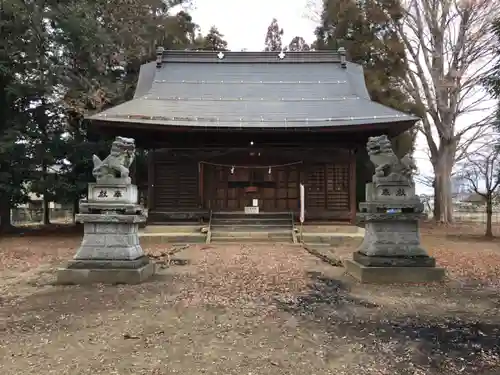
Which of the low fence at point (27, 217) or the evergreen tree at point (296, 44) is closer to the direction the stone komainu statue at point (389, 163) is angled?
the low fence

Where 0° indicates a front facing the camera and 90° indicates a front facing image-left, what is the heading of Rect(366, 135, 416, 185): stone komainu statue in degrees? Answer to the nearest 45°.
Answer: approximately 90°

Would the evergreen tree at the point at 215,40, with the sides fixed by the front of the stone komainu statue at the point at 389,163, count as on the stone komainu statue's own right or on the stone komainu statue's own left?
on the stone komainu statue's own right

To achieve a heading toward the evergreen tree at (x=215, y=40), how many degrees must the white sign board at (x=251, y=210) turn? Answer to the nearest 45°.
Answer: approximately 180°

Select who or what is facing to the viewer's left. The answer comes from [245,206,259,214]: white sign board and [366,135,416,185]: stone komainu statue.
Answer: the stone komainu statue

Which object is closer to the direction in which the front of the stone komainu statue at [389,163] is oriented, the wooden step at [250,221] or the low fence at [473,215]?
the wooden step

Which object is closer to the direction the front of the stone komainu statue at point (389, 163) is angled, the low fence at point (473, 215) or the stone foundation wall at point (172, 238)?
the stone foundation wall

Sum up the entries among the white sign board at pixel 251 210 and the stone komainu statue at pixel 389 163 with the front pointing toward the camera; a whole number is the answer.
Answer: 1

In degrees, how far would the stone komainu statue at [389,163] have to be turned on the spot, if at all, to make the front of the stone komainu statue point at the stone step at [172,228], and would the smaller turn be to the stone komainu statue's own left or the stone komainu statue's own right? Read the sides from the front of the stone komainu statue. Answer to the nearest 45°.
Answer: approximately 45° to the stone komainu statue's own right

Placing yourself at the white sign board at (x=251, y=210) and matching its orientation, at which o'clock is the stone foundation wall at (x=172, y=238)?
The stone foundation wall is roughly at 2 o'clock from the white sign board.

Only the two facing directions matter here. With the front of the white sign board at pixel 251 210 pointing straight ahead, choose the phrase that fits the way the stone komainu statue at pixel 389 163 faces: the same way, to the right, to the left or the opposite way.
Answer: to the right
